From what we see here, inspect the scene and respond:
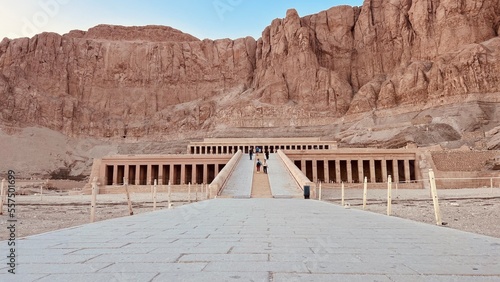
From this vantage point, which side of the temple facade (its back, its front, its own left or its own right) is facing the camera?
front
